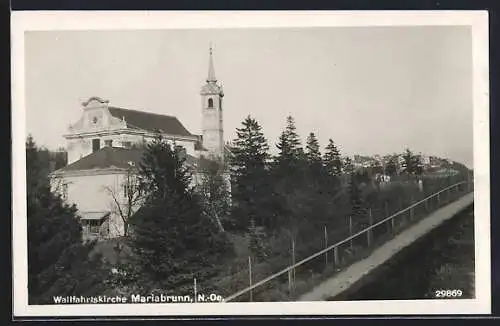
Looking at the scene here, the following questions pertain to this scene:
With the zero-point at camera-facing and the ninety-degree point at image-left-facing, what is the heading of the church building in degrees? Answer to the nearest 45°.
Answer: approximately 45°
